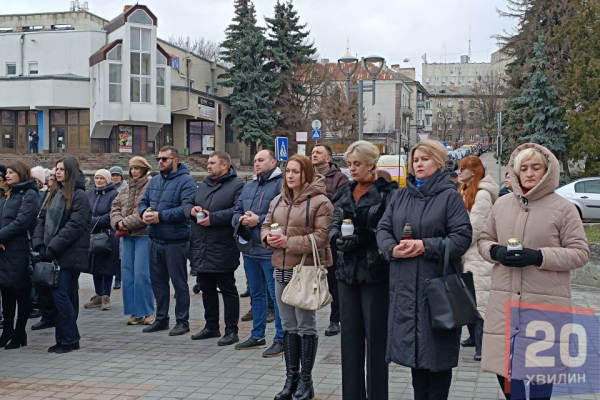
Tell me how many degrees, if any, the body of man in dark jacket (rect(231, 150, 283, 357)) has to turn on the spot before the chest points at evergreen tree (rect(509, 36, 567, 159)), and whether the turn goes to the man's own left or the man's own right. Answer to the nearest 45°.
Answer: approximately 180°

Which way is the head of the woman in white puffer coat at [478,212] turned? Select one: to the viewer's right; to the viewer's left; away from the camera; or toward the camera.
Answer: to the viewer's left

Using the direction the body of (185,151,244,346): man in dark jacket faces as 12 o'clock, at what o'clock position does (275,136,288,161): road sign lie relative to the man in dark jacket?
The road sign is roughly at 5 o'clock from the man in dark jacket.

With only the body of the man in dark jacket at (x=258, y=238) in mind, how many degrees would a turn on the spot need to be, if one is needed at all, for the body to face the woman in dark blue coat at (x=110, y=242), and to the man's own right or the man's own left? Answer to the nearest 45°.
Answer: approximately 90° to the man's own right

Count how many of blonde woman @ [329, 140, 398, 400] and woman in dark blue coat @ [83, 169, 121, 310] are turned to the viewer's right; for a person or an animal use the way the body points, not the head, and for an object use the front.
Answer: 0

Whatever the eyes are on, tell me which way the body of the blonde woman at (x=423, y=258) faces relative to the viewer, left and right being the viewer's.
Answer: facing the viewer and to the left of the viewer

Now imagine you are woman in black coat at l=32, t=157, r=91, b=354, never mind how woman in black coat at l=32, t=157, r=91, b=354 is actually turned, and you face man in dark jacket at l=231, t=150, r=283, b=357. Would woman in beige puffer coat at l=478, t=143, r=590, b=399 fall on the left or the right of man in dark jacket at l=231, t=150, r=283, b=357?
right
